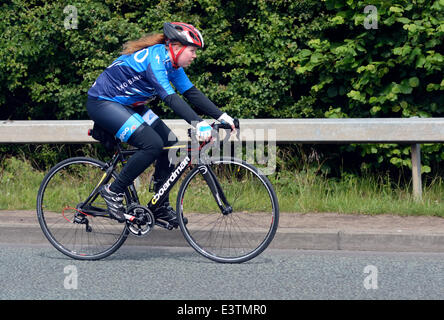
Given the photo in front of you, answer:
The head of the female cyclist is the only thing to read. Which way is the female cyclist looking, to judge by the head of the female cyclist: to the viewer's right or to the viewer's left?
to the viewer's right

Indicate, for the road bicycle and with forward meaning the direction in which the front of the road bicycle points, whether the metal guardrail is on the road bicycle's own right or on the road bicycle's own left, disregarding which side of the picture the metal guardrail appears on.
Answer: on the road bicycle's own left

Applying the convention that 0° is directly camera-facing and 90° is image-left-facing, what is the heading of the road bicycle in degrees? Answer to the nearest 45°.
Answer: approximately 270°
